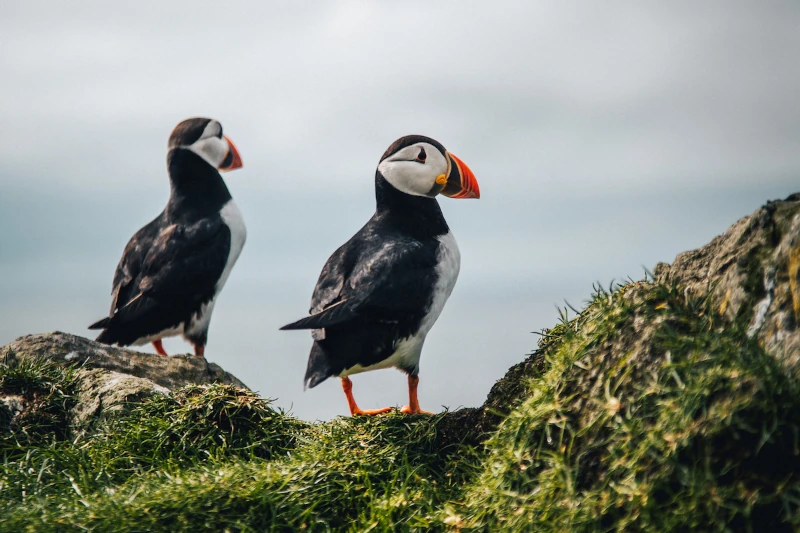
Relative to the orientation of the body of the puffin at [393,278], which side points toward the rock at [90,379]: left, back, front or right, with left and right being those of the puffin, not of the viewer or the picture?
back

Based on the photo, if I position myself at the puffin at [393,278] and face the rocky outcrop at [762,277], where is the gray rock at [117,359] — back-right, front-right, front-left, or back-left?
back-right

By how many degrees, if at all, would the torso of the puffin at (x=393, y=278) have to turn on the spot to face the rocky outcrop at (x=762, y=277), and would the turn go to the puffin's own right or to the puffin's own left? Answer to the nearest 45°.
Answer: approximately 45° to the puffin's own right

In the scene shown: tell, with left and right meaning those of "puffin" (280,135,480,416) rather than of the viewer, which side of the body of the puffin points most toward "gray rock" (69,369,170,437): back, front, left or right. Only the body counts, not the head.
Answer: back

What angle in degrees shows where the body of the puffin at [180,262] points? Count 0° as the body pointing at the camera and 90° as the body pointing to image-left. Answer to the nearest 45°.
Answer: approximately 225°

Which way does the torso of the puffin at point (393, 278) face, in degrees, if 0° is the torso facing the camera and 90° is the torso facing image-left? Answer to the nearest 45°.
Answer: approximately 270°
